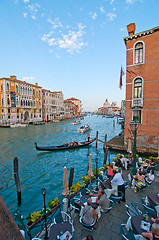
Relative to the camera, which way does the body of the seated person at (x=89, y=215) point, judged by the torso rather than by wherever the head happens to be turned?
away from the camera

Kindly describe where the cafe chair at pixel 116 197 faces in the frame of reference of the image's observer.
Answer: facing to the left of the viewer

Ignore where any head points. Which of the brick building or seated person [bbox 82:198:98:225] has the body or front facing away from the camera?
the seated person

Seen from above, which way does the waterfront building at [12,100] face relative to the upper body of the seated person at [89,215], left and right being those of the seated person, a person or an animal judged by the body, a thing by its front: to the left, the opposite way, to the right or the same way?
to the right

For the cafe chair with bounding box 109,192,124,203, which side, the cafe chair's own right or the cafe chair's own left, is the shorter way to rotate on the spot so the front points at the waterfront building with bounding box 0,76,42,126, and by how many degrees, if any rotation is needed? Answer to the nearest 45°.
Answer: approximately 45° to the cafe chair's own left

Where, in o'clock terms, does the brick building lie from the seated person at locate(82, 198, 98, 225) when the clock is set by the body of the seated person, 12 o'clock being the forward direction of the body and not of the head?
The brick building is roughly at 1 o'clock from the seated person.

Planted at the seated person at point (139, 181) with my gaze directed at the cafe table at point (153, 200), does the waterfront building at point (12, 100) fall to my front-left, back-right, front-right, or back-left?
back-right
